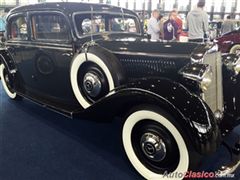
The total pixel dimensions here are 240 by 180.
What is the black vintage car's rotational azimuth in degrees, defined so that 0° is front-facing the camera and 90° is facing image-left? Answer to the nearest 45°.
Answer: approximately 315°

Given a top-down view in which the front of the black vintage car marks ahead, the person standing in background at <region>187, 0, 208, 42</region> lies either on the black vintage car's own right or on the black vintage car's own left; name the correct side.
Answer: on the black vintage car's own left

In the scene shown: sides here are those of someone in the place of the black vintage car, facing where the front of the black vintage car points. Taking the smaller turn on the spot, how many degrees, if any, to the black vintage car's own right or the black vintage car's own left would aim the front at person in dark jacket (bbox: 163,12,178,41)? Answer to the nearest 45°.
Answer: approximately 135° to the black vintage car's own left
